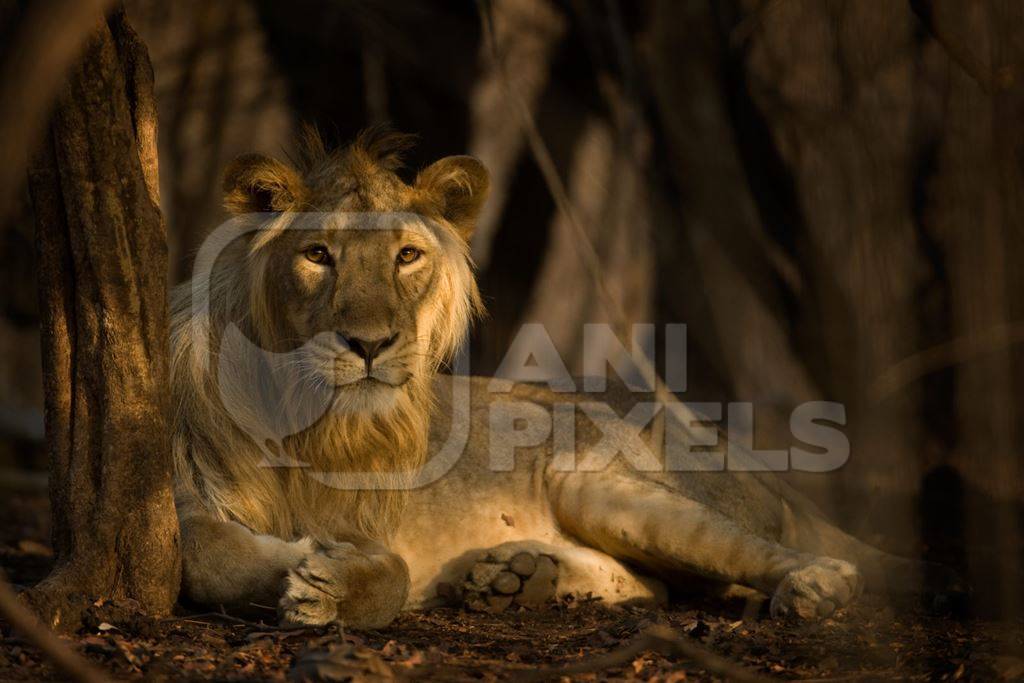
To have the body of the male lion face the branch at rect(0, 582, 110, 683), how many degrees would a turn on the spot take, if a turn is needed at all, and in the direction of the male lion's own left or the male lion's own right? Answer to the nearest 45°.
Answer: approximately 45° to the male lion's own left

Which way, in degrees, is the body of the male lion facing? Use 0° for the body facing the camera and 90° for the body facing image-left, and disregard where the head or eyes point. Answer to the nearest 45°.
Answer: approximately 45°

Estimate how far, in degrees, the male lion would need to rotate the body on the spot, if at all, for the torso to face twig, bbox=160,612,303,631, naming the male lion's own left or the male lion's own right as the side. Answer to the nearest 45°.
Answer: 0° — it already faces it

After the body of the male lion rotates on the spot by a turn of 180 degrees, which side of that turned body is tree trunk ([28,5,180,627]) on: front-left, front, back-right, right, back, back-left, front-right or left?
back
